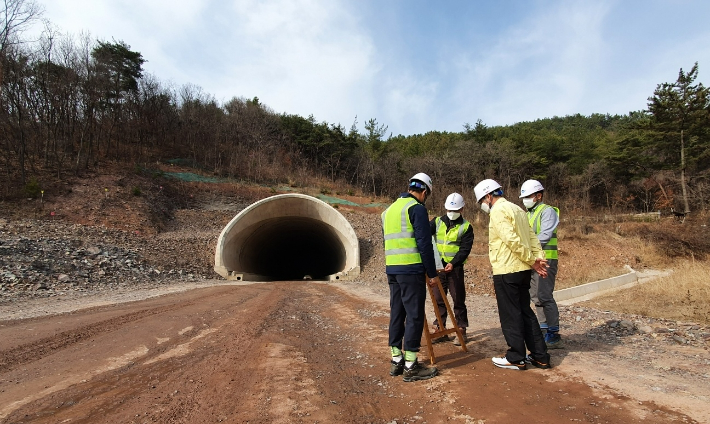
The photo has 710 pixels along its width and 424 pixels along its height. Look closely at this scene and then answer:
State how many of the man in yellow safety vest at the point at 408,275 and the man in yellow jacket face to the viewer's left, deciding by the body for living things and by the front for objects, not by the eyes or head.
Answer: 1

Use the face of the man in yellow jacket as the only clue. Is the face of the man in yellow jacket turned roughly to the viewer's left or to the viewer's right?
to the viewer's left

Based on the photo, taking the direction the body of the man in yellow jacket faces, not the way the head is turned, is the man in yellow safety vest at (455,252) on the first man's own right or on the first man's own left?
on the first man's own right

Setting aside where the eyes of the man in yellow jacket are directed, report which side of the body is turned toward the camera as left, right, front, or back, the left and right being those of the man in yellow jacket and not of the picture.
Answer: left

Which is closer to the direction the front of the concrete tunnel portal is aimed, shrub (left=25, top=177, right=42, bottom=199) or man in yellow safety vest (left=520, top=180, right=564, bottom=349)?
the man in yellow safety vest

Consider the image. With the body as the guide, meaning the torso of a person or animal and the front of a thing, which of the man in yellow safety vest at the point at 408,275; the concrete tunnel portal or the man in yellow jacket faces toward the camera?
the concrete tunnel portal

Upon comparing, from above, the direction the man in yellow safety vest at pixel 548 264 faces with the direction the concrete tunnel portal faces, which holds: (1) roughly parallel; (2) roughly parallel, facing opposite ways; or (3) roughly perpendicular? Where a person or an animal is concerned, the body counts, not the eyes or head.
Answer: roughly perpendicular

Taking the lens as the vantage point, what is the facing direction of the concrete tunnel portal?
facing the viewer

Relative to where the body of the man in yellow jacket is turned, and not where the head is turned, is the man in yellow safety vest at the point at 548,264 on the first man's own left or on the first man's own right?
on the first man's own right

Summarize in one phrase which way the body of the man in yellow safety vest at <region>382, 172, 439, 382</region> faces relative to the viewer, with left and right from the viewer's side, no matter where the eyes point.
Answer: facing away from the viewer and to the right of the viewer

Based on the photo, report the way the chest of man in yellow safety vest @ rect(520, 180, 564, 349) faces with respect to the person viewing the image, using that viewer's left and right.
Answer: facing the viewer and to the left of the viewer

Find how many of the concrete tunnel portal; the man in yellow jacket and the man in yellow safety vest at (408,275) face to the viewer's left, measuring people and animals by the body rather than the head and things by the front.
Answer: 1

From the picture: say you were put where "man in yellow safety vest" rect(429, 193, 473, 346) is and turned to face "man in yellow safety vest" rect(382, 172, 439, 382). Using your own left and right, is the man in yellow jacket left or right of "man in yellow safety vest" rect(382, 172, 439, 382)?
left

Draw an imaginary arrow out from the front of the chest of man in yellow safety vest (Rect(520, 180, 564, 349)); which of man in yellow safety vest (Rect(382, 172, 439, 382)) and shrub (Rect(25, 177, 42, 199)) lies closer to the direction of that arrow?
the man in yellow safety vest

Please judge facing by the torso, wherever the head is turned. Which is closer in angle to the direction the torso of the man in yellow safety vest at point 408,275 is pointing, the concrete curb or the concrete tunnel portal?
the concrete curb

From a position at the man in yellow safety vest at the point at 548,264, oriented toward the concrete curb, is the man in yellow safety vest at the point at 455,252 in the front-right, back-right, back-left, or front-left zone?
back-left
